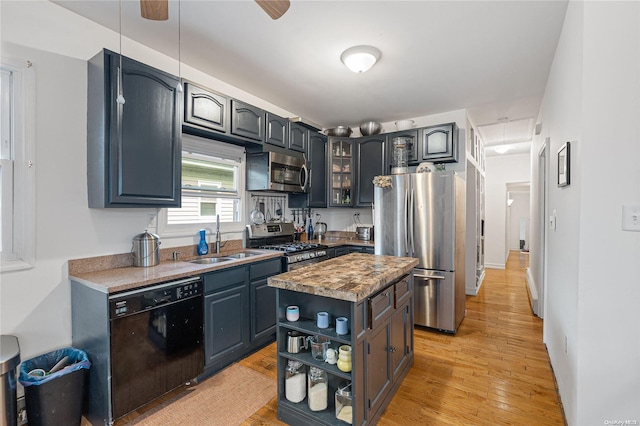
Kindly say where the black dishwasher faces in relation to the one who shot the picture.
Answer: facing the viewer and to the right of the viewer

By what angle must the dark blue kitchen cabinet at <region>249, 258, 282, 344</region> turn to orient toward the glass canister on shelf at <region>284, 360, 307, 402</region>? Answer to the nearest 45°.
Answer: approximately 45° to its right

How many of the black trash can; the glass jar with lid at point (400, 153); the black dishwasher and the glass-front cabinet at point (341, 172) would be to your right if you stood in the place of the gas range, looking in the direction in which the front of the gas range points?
2

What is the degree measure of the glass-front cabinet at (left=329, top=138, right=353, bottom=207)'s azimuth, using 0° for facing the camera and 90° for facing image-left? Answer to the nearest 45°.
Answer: approximately 0°

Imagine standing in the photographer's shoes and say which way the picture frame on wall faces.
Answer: facing to the left of the viewer

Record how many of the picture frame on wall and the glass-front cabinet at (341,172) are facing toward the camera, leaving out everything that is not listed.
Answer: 1

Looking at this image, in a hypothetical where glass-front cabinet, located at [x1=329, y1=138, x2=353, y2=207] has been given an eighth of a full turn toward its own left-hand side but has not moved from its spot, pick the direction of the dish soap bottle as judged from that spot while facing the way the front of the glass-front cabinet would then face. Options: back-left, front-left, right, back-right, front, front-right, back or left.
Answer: right

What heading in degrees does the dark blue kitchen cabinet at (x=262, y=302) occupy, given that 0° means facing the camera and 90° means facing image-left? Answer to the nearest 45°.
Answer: approximately 315°

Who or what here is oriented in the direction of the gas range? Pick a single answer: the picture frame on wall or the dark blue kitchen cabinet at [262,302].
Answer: the picture frame on wall

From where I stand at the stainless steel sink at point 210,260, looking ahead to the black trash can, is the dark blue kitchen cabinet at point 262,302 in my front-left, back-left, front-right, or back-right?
back-left

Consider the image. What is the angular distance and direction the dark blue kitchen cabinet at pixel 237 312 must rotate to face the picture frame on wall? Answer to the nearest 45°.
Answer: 0° — it already faces it

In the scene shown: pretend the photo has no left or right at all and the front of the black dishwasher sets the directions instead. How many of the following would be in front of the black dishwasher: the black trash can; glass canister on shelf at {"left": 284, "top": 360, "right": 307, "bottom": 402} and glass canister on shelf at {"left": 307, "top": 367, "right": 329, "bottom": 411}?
2

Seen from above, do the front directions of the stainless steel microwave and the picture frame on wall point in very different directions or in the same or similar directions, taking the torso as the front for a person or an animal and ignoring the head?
very different directions

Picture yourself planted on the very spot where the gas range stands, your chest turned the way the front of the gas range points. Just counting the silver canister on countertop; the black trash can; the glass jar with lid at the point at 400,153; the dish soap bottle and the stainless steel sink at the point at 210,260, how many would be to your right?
4

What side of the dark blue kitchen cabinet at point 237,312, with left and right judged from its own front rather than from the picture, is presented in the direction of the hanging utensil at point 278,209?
left
